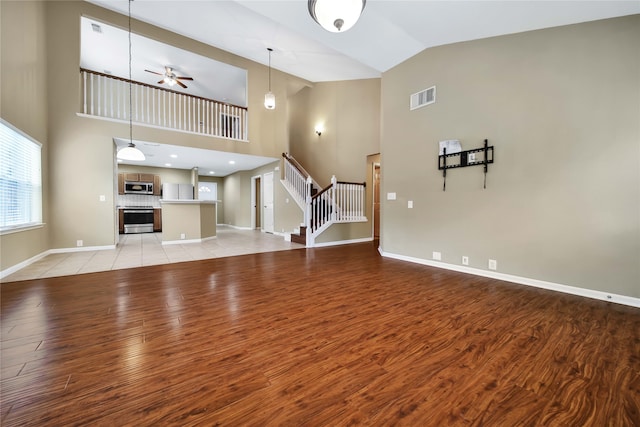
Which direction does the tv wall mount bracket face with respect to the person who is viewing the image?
facing the viewer and to the left of the viewer

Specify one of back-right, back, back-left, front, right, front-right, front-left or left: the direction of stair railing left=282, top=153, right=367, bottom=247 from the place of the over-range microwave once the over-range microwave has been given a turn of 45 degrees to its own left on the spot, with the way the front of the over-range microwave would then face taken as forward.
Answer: front

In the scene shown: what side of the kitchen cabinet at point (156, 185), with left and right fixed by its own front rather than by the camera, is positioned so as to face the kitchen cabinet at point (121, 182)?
right

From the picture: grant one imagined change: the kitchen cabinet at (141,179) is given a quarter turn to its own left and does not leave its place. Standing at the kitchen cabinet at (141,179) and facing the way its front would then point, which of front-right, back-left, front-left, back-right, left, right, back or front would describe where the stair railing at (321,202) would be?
front-right
